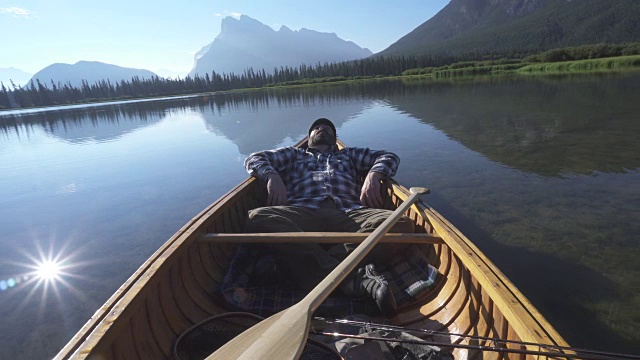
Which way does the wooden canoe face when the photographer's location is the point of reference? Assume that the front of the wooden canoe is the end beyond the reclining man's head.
facing away from the viewer
